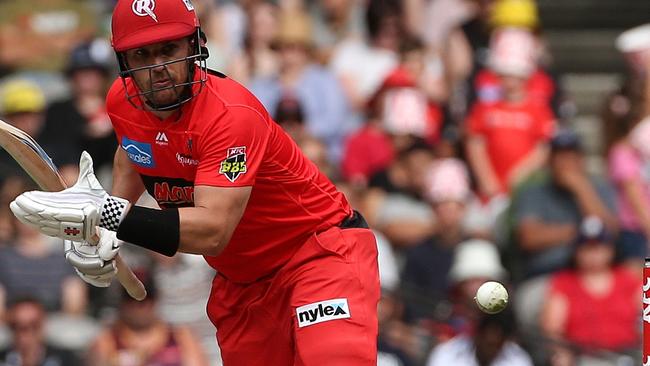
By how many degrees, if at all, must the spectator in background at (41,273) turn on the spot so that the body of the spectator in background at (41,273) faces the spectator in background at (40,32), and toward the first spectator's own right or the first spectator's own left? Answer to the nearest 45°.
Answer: approximately 180°

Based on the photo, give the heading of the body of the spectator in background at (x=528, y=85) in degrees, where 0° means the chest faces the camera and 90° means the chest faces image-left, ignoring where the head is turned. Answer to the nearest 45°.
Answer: approximately 0°

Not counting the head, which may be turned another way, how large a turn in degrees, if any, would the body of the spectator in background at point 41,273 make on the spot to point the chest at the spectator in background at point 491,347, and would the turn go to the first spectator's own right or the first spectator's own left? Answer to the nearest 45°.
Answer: approximately 45° to the first spectator's own left

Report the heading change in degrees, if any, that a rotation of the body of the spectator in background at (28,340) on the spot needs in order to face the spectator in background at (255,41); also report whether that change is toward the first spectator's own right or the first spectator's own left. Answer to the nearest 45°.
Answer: approximately 135° to the first spectator's own left

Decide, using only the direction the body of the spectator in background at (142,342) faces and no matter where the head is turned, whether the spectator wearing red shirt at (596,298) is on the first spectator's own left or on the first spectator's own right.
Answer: on the first spectator's own left

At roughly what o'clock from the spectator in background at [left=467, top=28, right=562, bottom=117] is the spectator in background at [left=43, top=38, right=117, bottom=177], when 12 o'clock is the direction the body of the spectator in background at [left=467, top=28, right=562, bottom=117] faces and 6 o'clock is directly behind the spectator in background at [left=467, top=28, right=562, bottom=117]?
the spectator in background at [left=43, top=38, right=117, bottom=177] is roughly at 2 o'clock from the spectator in background at [left=467, top=28, right=562, bottom=117].

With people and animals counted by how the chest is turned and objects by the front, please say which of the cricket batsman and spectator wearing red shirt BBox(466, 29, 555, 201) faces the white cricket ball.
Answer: the spectator wearing red shirt
